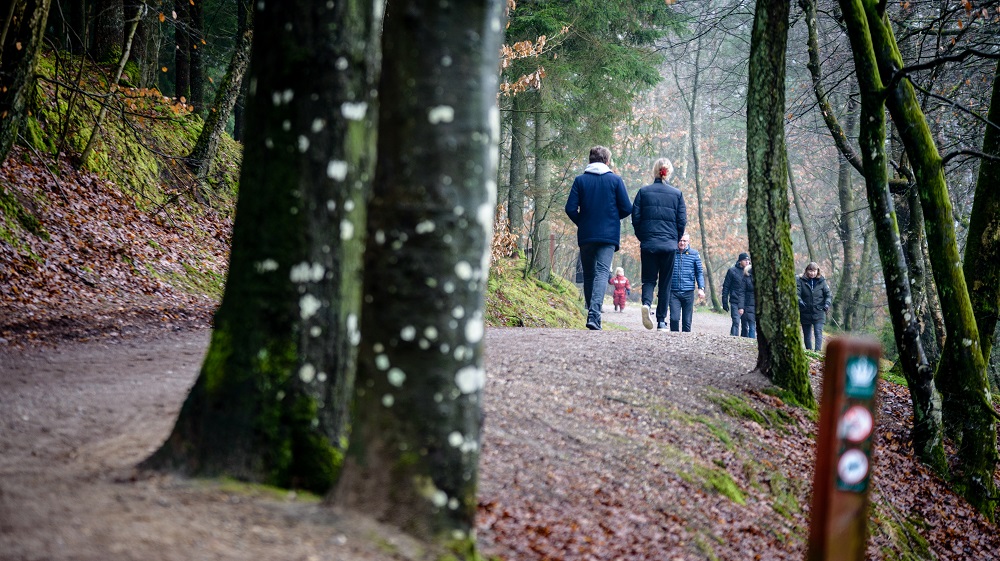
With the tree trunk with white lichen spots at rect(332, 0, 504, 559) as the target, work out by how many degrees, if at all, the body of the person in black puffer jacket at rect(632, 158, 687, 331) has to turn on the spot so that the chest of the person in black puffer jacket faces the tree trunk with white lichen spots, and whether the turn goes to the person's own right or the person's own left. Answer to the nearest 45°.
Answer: approximately 180°

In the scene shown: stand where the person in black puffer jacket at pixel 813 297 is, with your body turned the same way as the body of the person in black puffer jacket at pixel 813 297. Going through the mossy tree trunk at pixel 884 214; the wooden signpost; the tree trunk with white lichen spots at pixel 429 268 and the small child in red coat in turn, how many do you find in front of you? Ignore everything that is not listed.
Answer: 3

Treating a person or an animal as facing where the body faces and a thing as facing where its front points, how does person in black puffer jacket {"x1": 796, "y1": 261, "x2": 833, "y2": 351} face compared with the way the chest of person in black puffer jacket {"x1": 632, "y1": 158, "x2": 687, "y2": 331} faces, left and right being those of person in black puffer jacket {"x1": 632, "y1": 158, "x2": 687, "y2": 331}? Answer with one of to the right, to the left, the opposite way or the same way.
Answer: the opposite way

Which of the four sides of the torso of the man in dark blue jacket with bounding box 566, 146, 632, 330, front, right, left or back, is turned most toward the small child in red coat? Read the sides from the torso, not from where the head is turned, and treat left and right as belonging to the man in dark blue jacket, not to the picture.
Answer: front

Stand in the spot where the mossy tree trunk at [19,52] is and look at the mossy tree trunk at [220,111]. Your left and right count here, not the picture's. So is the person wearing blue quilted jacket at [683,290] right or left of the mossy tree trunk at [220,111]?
right

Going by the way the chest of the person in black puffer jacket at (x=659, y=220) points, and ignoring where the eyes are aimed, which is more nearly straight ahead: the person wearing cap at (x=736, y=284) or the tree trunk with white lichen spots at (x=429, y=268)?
the person wearing cap

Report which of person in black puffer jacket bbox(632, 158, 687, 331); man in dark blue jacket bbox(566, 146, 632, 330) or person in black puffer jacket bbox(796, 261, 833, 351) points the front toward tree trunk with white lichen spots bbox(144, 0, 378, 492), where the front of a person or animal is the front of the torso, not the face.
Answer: person in black puffer jacket bbox(796, 261, 833, 351)

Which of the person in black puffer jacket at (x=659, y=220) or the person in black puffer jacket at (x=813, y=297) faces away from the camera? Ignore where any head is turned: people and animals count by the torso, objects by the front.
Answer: the person in black puffer jacket at (x=659, y=220)

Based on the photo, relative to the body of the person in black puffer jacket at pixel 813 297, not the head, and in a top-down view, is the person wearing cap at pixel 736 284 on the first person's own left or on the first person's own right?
on the first person's own right

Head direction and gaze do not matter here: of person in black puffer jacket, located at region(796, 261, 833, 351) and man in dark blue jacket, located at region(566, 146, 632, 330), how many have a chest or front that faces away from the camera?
1

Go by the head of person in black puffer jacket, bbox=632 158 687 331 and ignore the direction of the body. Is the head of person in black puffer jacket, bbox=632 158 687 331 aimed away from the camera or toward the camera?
away from the camera

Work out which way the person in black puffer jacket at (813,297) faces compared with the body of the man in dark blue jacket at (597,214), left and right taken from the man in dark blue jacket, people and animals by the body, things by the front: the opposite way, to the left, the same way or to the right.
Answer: the opposite way

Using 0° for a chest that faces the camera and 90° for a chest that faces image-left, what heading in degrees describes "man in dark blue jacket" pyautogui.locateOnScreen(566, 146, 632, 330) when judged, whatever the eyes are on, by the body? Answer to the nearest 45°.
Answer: approximately 180°

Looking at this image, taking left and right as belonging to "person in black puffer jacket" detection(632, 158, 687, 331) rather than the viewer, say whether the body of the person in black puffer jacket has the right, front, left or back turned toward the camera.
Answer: back

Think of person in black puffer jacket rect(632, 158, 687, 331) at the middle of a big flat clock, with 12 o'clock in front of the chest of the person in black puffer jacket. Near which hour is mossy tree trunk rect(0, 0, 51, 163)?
The mossy tree trunk is roughly at 8 o'clock from the person in black puffer jacket.
